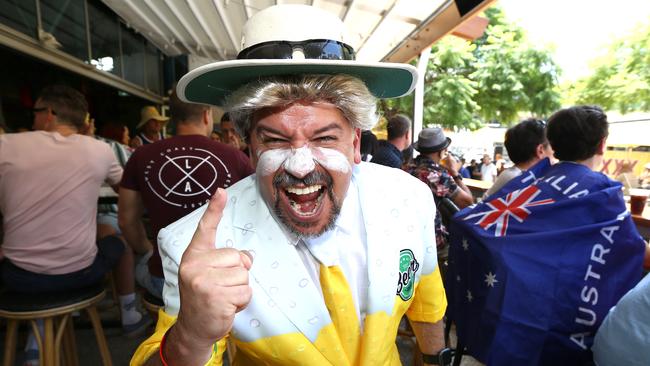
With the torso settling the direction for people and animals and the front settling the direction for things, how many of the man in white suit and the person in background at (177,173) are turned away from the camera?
1

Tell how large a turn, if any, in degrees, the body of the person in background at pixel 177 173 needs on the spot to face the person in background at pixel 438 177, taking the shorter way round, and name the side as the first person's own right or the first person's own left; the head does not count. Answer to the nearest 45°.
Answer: approximately 90° to the first person's own right

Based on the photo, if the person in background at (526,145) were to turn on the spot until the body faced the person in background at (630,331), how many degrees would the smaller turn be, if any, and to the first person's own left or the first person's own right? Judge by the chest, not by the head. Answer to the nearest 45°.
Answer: approximately 135° to the first person's own right

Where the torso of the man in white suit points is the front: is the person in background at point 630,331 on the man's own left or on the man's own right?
on the man's own left

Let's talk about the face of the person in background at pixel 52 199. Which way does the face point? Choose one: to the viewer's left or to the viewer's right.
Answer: to the viewer's left

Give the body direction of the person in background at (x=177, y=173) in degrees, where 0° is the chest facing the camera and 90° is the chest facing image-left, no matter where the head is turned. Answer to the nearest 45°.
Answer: approximately 180°

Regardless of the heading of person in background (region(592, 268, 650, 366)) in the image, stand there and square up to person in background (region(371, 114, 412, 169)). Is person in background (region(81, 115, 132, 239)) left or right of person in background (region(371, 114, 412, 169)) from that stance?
left

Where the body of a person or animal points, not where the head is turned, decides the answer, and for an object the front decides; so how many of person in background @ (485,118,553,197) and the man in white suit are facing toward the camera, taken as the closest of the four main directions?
1
